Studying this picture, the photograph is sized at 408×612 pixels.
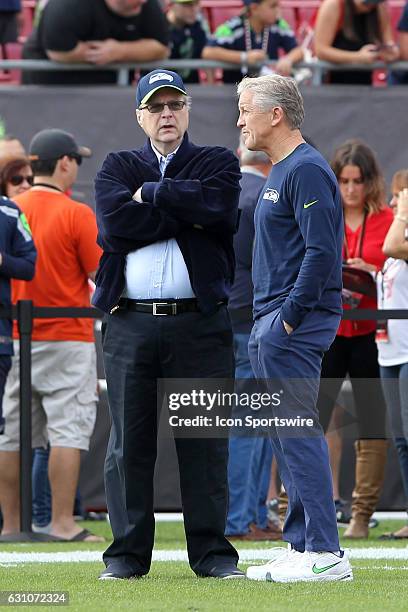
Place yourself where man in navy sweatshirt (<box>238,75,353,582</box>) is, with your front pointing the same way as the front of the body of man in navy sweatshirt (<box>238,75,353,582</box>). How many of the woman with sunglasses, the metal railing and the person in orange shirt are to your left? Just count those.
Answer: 0

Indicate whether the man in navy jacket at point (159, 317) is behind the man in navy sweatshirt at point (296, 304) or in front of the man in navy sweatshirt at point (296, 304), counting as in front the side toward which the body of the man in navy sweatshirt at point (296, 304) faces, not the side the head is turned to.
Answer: in front

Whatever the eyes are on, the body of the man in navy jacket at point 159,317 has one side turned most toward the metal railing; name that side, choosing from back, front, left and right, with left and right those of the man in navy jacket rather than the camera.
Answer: back

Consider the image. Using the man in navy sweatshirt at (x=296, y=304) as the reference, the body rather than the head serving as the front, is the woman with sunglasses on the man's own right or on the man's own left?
on the man's own right

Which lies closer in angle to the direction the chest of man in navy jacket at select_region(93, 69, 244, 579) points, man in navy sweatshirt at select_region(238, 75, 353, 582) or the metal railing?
the man in navy sweatshirt

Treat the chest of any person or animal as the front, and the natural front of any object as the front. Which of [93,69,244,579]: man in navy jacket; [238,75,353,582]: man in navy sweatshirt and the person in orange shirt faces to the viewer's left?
[238,75,353,582]: man in navy sweatshirt

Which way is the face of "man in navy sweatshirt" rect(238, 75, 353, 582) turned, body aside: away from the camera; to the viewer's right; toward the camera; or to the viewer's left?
to the viewer's left

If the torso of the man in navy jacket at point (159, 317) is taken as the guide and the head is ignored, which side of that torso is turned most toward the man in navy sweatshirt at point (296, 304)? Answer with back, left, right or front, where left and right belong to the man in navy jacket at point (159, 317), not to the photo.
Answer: left

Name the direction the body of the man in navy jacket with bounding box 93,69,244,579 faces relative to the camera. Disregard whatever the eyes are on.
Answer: toward the camera

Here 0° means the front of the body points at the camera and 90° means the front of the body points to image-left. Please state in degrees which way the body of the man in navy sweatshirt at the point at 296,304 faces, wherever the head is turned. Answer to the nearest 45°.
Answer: approximately 90°

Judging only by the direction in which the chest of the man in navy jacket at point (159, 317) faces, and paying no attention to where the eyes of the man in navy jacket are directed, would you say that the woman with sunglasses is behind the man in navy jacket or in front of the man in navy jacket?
behind
